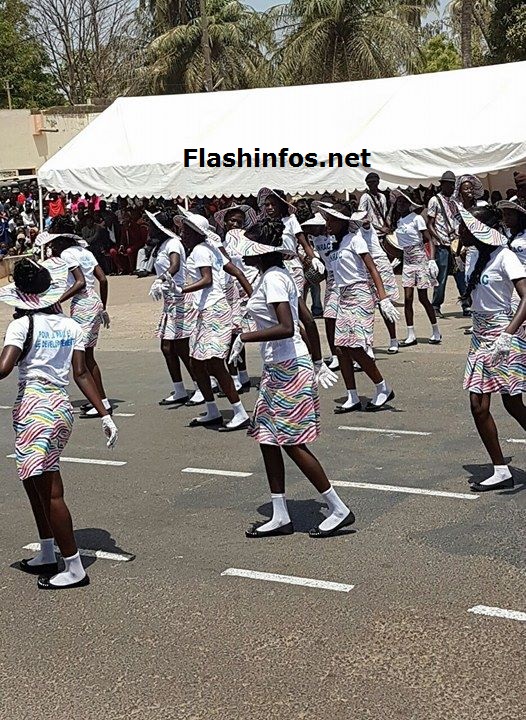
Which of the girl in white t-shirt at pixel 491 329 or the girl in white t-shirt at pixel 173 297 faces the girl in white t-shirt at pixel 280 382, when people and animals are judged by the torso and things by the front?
the girl in white t-shirt at pixel 491 329

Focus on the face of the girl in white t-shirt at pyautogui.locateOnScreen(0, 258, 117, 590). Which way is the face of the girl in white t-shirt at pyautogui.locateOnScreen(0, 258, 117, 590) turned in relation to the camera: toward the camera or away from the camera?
away from the camera

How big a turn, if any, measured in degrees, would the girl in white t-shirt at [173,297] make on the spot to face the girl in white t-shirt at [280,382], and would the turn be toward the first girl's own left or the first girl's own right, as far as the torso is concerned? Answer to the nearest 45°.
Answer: approximately 90° to the first girl's own left

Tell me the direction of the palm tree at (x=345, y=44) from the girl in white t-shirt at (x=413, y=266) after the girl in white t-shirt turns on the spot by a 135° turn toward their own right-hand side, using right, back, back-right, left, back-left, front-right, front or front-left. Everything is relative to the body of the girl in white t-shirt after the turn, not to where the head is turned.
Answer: front

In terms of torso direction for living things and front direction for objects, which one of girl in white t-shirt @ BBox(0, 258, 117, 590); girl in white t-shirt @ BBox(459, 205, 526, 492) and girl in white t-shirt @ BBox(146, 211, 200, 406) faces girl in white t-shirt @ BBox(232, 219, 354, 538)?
girl in white t-shirt @ BBox(459, 205, 526, 492)

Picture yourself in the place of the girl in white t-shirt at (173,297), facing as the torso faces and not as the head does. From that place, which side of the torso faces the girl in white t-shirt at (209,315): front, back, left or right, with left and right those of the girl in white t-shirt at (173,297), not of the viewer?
left

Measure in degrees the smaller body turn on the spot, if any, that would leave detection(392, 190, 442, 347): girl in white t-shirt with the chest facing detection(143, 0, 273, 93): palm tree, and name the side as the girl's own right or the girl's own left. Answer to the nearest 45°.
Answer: approximately 135° to the girl's own right
